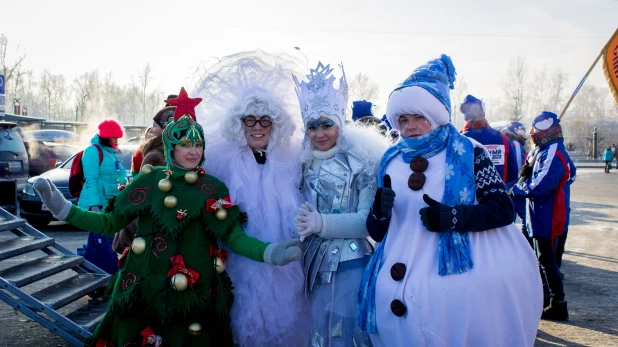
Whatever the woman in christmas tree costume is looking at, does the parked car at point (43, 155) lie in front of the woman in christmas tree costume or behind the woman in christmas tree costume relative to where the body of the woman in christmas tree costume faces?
behind

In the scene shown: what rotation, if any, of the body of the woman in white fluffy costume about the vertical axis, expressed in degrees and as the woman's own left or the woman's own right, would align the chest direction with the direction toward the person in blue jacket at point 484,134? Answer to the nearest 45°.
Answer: approximately 135° to the woman's own left
